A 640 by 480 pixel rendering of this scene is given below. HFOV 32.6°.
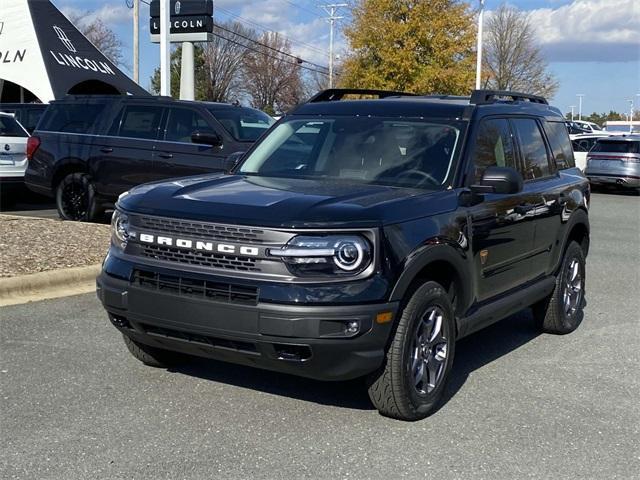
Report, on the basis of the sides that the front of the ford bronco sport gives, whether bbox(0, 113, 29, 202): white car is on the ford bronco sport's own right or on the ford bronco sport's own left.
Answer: on the ford bronco sport's own right

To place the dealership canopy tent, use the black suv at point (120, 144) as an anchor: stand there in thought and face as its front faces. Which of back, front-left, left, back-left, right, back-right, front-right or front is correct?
back-left

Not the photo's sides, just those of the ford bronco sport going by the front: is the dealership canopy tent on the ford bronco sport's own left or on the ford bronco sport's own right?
on the ford bronco sport's own right

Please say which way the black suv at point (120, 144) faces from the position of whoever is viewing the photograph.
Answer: facing the viewer and to the right of the viewer

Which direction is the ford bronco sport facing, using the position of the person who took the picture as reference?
facing the viewer and to the left of the viewer

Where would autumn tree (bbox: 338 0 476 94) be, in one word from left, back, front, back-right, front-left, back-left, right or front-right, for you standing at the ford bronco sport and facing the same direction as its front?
back-right

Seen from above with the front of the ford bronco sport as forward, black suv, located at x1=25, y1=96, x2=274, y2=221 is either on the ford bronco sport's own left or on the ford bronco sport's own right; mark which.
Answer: on the ford bronco sport's own right

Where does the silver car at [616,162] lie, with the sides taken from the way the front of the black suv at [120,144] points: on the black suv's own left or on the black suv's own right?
on the black suv's own left

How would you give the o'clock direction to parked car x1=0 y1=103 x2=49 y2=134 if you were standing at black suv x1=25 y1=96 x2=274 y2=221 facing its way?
The parked car is roughly at 7 o'clock from the black suv.

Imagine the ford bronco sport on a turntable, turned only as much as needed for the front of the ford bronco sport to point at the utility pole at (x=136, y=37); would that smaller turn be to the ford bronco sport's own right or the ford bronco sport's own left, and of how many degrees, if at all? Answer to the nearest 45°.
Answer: approximately 135° to the ford bronco sport's own right

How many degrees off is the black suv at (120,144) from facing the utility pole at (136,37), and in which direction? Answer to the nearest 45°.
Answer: approximately 135° to its left

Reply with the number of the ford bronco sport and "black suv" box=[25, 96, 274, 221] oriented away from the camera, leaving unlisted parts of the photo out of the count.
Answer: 0
